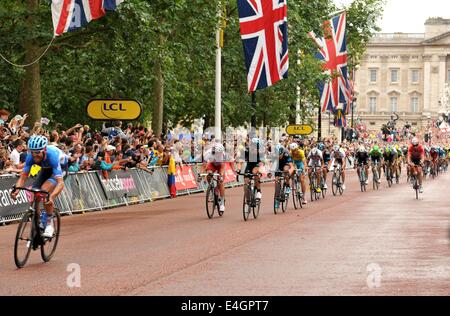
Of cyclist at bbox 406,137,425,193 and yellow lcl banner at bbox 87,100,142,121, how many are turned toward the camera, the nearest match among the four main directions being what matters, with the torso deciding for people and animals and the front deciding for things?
2

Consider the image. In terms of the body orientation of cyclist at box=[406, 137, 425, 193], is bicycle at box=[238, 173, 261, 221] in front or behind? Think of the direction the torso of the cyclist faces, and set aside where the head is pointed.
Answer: in front

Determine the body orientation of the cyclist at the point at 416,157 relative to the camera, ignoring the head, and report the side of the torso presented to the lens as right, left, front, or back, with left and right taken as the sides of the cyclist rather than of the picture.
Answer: front

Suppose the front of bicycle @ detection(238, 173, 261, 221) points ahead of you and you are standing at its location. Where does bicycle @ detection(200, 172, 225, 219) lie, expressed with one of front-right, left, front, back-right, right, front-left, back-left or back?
front-right

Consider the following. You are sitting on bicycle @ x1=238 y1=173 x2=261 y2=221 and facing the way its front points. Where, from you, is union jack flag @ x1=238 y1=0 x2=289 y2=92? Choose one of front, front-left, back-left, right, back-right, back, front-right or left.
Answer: back-right

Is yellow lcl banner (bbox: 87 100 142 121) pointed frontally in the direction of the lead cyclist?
yes

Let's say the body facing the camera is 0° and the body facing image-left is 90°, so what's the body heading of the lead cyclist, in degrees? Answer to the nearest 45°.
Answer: approximately 45°

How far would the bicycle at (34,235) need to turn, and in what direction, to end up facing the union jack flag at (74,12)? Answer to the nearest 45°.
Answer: approximately 135° to its right

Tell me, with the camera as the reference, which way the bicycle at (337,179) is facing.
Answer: facing the viewer and to the left of the viewer

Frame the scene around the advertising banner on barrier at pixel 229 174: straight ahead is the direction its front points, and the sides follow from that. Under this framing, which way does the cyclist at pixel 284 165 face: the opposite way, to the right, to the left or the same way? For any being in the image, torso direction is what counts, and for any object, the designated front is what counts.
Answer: to the right

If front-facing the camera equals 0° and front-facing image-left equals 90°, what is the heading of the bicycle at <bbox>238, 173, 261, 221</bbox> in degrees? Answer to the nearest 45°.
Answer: approximately 45°

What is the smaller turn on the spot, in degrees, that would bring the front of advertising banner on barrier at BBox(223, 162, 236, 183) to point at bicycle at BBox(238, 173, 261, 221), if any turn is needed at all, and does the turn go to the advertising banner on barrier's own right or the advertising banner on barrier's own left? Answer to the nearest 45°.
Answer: approximately 45° to the advertising banner on barrier's own right
